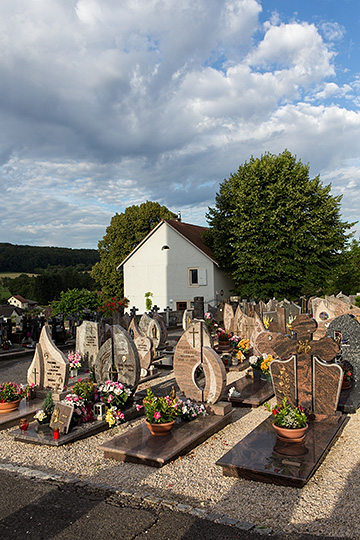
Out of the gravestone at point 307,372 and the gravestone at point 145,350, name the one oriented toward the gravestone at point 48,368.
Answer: the gravestone at point 145,350

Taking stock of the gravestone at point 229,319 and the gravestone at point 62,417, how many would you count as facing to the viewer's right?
0

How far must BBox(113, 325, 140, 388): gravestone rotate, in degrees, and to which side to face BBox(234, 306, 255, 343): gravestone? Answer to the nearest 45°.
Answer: approximately 180°

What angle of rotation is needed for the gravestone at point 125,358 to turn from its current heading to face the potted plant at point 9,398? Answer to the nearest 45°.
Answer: approximately 45° to its right

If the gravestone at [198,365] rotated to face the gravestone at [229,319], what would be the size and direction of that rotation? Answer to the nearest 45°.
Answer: approximately 135° to its right

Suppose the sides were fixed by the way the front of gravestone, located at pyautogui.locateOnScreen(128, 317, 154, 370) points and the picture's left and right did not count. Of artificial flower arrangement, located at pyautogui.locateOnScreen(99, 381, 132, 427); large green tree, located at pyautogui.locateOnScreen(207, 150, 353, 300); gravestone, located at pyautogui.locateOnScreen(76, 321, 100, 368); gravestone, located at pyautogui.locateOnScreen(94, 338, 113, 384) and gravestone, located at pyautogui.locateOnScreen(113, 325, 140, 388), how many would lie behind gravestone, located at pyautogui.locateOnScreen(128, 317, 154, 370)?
1

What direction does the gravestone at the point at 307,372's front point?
toward the camera

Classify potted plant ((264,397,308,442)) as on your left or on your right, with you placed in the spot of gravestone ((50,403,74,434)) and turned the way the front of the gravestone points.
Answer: on your left

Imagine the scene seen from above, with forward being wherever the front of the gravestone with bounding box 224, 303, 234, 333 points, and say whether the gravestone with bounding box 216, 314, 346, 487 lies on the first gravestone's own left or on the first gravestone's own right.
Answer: on the first gravestone's own left

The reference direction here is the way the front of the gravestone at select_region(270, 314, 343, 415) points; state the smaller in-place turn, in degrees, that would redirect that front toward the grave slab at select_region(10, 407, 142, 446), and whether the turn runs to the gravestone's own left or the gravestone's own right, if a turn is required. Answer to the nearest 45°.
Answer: approximately 90° to the gravestone's own right

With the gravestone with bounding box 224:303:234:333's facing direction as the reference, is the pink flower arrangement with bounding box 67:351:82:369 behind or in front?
in front

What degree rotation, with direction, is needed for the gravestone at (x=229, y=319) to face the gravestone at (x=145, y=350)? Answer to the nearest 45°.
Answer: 0° — it already faces it
